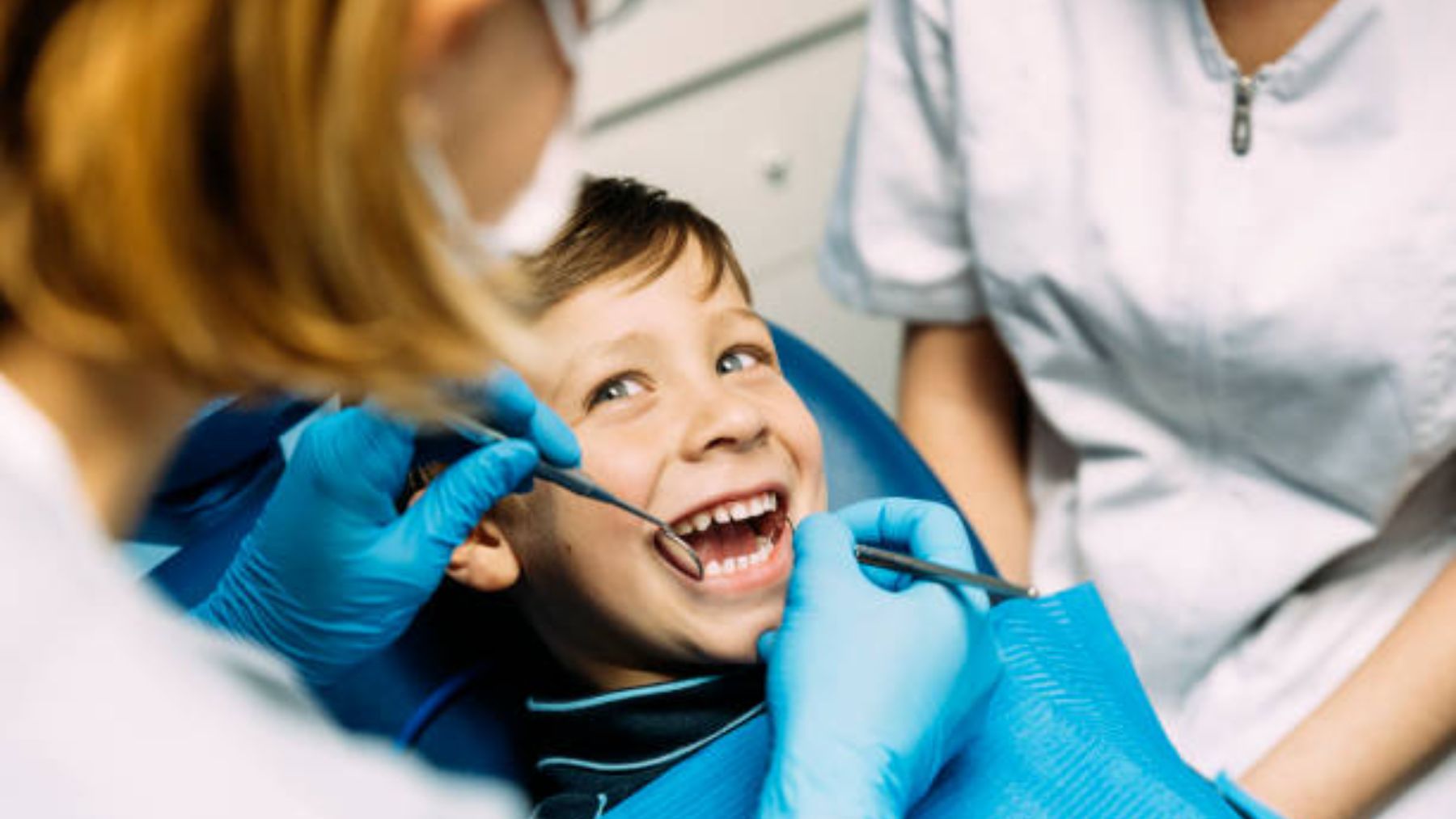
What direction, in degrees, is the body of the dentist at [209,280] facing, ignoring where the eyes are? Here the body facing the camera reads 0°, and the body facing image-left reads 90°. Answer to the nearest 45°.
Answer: approximately 225°

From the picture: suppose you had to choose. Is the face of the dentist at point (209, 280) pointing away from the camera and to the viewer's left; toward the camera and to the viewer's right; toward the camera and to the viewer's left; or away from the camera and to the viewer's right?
away from the camera and to the viewer's right

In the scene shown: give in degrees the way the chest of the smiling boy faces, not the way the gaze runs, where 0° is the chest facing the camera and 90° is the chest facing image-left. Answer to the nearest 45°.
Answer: approximately 315°
